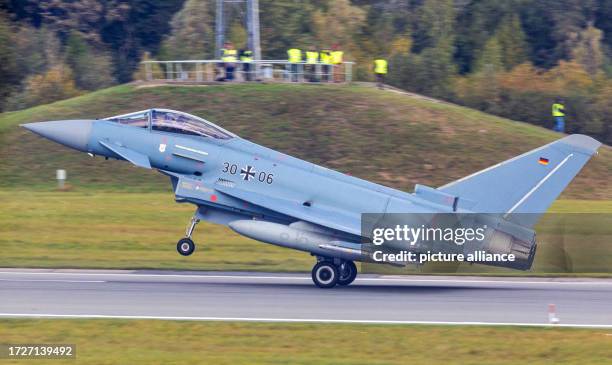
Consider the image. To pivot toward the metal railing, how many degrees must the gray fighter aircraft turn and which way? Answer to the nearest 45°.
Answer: approximately 90° to its right

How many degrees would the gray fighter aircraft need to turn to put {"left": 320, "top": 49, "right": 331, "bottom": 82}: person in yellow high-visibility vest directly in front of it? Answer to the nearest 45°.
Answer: approximately 90° to its right

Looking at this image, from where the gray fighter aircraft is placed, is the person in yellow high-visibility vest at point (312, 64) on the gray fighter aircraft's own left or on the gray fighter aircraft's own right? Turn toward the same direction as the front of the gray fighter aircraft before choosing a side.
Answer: on the gray fighter aircraft's own right

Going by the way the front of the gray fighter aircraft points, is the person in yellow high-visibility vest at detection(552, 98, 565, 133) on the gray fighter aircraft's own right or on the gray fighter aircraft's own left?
on the gray fighter aircraft's own right

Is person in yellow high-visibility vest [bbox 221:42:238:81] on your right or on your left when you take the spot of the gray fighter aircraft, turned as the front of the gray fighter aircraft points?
on your right

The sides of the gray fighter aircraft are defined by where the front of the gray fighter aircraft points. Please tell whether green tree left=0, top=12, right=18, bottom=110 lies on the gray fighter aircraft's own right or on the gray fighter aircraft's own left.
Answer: on the gray fighter aircraft's own right

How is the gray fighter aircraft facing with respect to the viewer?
to the viewer's left

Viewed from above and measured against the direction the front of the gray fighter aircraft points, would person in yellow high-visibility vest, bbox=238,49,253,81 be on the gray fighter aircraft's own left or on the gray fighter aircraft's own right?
on the gray fighter aircraft's own right

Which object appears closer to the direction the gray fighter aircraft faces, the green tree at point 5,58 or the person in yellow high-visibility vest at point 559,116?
the green tree
